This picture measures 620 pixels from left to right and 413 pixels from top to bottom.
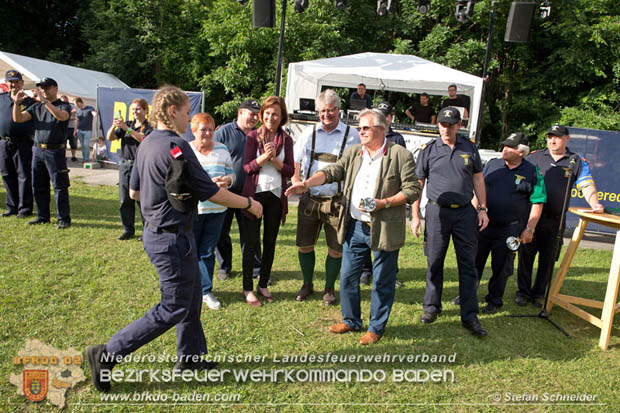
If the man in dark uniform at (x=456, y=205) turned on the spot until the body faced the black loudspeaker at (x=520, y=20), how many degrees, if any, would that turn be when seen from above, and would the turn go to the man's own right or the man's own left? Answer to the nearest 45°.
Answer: approximately 180°

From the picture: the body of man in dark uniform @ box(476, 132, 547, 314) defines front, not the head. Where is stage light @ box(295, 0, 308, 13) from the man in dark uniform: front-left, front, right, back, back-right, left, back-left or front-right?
right

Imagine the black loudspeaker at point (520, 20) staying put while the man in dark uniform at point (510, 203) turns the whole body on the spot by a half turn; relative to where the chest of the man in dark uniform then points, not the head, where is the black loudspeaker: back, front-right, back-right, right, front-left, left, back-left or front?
front-left

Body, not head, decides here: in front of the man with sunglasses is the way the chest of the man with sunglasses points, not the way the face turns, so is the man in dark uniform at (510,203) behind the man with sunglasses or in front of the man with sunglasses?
behind

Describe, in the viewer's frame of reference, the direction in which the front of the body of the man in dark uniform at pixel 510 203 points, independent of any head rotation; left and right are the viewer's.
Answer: facing the viewer and to the left of the viewer

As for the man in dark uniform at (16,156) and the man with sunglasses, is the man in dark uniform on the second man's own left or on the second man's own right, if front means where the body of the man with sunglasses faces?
on the second man's own right

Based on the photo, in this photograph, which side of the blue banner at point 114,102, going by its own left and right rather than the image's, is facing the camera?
front

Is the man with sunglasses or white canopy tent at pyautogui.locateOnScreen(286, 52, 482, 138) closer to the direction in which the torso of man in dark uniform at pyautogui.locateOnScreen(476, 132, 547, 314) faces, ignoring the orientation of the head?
the man with sunglasses

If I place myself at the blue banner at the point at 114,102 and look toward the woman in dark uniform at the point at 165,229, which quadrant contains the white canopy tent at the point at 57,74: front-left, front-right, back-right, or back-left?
back-right
